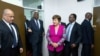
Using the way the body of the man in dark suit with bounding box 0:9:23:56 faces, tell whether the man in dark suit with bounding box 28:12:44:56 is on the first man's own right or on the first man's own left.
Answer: on the first man's own left

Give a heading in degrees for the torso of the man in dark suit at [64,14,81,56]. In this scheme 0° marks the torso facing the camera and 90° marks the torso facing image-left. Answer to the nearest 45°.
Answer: approximately 45°

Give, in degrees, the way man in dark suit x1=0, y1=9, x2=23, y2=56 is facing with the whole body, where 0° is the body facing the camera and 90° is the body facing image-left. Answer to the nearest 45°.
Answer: approximately 315°

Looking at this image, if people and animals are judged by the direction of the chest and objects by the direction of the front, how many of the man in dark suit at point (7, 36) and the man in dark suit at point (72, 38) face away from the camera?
0

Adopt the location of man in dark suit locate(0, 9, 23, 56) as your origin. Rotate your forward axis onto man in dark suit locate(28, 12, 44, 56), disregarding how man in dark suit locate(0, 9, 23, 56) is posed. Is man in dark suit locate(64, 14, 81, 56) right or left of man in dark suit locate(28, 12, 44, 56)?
right
